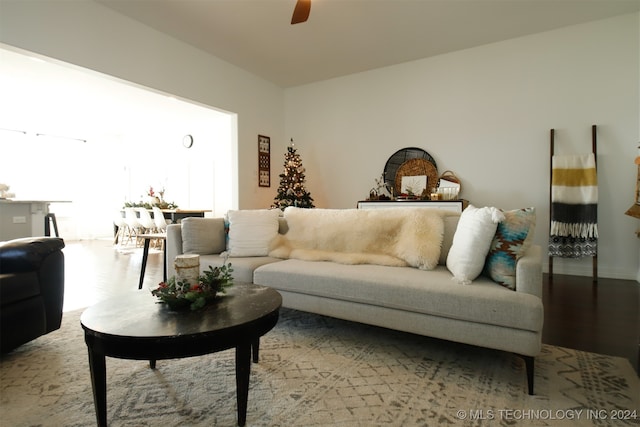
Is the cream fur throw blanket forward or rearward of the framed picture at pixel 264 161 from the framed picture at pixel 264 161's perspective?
forward

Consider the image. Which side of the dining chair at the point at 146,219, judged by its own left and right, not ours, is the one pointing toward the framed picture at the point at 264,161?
right

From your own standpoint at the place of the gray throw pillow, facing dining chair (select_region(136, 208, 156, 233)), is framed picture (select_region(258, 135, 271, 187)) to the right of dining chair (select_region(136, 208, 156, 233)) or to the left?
right

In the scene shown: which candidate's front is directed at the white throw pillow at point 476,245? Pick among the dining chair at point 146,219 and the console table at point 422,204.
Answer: the console table

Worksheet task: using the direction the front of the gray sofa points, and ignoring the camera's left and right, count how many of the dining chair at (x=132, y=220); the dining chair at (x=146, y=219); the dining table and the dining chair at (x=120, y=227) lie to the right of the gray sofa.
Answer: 4

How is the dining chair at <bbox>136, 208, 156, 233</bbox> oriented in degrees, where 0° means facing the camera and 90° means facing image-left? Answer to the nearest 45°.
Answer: approximately 225°

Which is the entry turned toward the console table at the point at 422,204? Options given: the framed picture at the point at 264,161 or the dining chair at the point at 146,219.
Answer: the framed picture

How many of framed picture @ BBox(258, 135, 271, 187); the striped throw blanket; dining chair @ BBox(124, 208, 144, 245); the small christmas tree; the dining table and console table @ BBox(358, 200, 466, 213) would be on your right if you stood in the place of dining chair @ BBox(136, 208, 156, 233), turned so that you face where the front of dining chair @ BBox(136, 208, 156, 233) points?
5

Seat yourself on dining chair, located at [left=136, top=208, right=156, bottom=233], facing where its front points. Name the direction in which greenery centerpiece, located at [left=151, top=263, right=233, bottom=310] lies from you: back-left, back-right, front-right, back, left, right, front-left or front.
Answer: back-right

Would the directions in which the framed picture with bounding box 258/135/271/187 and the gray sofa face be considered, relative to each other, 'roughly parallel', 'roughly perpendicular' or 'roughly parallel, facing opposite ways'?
roughly perpendicular

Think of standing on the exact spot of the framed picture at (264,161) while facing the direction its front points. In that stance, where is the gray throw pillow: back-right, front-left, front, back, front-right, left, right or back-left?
front-right

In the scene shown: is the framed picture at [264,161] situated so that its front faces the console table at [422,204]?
yes

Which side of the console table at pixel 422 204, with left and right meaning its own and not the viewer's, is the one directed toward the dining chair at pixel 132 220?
right

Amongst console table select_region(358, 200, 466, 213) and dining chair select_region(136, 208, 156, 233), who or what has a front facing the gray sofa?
the console table

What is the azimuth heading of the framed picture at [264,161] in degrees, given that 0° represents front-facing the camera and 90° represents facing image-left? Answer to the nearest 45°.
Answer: approximately 315°

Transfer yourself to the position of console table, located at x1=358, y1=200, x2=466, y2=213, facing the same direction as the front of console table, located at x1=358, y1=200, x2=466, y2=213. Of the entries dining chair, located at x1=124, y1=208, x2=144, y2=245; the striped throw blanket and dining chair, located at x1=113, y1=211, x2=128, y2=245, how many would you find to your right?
2

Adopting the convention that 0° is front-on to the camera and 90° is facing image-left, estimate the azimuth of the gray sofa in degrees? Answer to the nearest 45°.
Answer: approximately 45°

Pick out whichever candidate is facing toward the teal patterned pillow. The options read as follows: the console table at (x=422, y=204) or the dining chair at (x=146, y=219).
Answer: the console table
